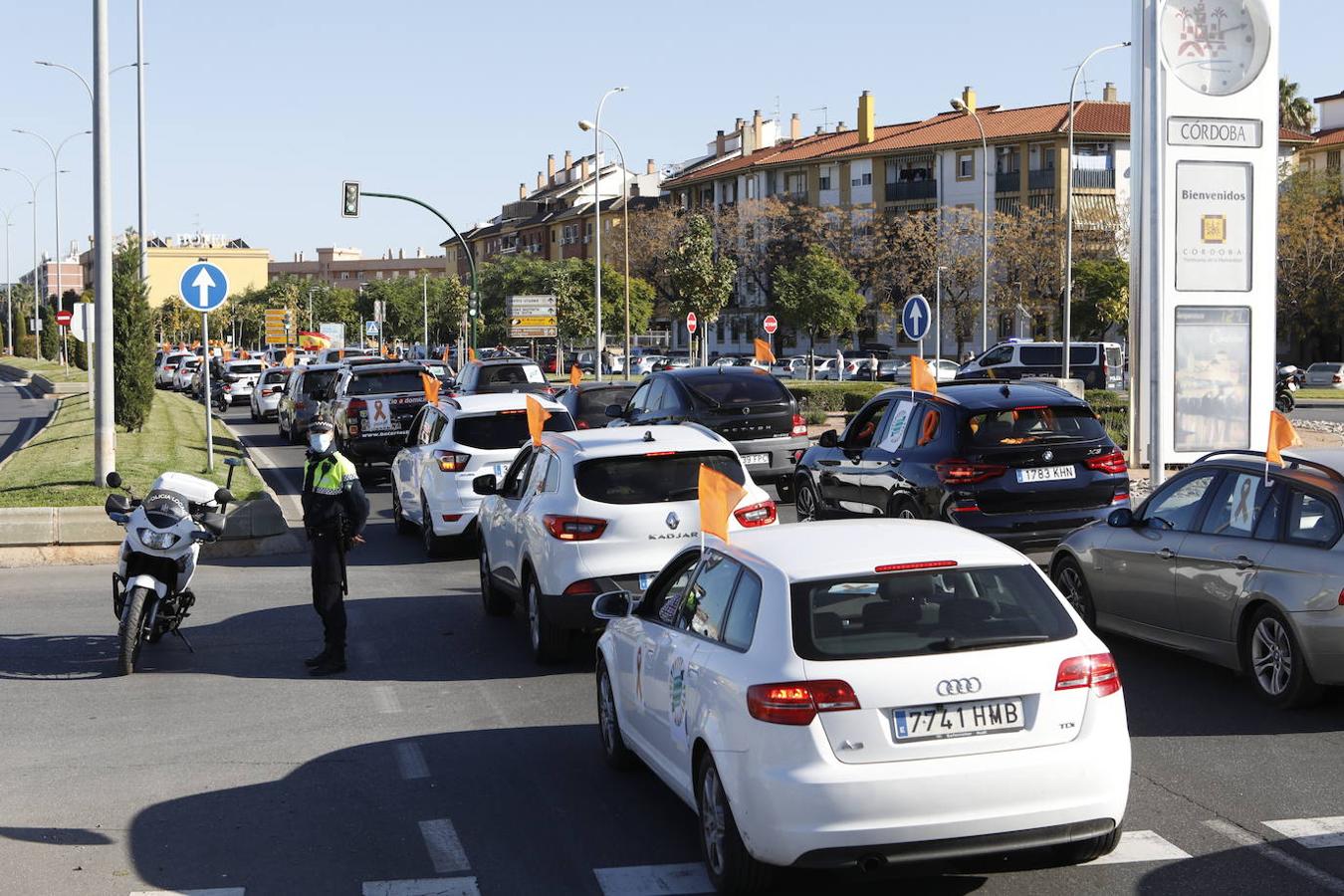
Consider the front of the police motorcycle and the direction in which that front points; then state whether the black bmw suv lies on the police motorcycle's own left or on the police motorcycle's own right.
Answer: on the police motorcycle's own left

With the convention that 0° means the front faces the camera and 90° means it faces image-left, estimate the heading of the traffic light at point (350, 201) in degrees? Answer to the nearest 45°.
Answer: approximately 0°

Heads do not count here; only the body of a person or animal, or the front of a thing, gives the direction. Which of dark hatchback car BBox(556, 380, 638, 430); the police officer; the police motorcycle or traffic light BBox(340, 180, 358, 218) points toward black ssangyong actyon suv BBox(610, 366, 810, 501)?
the traffic light

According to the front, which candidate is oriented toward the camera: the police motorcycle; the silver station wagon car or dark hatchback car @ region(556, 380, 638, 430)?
the police motorcycle

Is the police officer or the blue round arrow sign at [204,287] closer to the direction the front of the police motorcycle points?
the police officer

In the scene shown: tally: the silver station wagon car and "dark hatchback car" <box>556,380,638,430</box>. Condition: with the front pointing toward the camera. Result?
0

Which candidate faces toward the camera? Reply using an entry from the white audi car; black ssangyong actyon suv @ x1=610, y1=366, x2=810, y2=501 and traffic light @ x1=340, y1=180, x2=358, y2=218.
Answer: the traffic light

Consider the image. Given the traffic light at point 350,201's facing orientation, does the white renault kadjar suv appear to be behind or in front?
in front

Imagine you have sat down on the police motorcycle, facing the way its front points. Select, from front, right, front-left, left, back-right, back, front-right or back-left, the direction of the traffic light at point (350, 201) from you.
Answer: back

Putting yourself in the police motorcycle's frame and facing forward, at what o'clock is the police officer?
The police officer is roughly at 10 o'clock from the police motorcycle.
